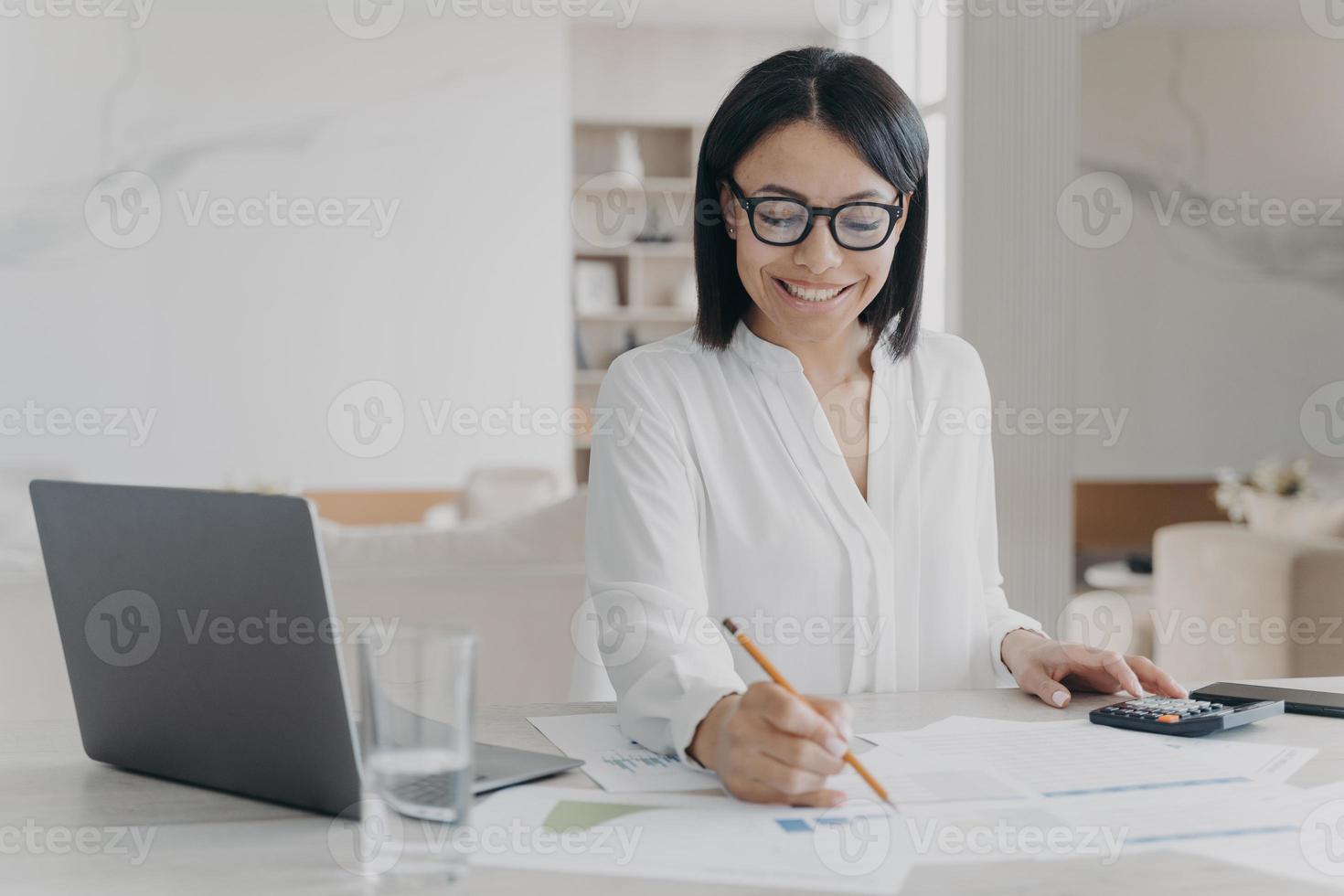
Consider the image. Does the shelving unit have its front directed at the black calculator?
yes

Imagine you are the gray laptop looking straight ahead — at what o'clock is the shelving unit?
The shelving unit is roughly at 11 o'clock from the gray laptop.

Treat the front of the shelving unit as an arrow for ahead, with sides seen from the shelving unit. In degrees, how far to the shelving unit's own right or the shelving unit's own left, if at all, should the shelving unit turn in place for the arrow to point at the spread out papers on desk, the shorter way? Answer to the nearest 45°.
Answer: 0° — it already faces it

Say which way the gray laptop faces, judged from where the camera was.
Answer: facing away from the viewer and to the right of the viewer

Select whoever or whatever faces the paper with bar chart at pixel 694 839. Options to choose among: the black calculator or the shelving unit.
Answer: the shelving unit
